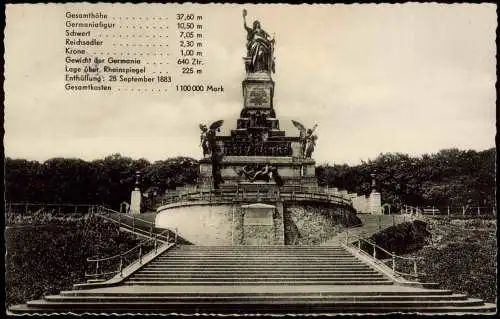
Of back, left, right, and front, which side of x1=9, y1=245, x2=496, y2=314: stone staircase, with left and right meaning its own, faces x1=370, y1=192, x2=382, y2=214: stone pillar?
back

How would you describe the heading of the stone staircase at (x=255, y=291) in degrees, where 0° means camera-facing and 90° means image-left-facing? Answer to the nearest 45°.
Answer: approximately 0°

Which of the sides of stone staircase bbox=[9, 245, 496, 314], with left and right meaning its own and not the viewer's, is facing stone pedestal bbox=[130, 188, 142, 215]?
back
